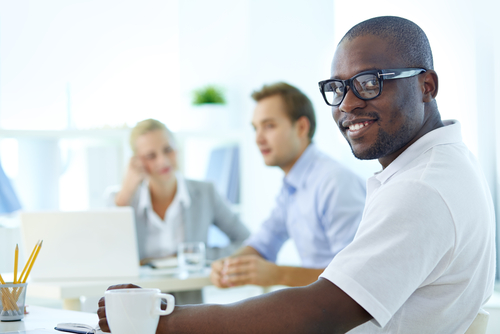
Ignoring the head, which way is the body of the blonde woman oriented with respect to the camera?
toward the camera

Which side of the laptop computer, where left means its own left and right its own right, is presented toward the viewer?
back

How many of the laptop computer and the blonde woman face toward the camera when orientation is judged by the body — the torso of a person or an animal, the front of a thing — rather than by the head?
1

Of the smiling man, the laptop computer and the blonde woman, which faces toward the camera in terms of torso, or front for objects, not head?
the blonde woman

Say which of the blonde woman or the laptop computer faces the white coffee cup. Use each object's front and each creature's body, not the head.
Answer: the blonde woman

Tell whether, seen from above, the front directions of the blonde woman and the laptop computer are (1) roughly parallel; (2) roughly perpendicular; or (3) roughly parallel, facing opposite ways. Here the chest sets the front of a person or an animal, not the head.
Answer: roughly parallel, facing opposite ways

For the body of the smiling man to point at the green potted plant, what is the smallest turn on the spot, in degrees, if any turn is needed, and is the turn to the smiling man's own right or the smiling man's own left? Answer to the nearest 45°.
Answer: approximately 90° to the smiling man's own right

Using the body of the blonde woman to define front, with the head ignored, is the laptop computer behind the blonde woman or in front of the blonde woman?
in front

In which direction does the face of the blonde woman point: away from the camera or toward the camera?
toward the camera

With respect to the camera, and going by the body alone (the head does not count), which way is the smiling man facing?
to the viewer's left

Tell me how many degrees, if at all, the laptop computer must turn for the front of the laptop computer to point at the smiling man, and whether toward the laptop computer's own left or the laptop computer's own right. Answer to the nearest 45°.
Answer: approximately 180°

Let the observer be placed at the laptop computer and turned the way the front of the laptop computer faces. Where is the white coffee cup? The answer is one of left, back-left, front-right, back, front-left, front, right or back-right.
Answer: back

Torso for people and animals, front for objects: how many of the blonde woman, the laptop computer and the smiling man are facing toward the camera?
1

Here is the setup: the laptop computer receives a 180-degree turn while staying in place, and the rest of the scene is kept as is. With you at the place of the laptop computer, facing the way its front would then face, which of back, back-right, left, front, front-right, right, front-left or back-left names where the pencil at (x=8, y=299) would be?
front

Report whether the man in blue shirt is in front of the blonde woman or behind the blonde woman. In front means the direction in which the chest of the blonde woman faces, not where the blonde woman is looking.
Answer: in front

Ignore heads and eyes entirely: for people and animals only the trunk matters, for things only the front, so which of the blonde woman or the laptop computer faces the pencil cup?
the blonde woman
